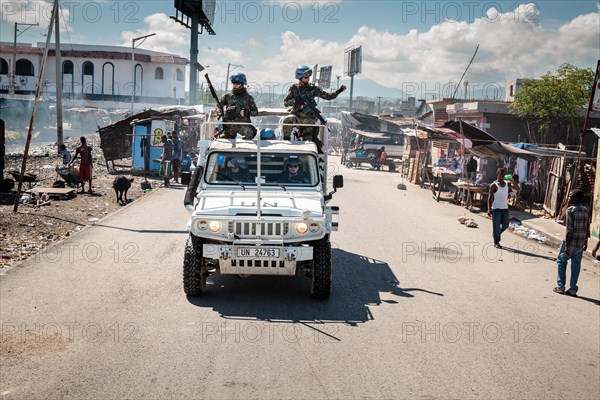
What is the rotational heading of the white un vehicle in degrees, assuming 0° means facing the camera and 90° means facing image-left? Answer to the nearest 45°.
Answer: approximately 0°

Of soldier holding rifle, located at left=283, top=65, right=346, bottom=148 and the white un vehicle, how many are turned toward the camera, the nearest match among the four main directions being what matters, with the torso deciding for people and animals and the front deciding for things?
2

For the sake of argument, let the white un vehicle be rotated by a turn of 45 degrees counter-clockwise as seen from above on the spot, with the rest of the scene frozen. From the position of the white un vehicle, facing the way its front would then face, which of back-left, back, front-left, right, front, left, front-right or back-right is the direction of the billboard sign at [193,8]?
back-left

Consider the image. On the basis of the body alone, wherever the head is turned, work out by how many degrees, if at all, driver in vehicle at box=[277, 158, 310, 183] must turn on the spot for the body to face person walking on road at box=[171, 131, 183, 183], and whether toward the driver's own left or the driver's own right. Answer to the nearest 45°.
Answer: approximately 180°

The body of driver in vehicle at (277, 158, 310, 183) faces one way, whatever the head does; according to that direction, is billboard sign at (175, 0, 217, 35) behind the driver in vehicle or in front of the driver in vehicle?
behind
